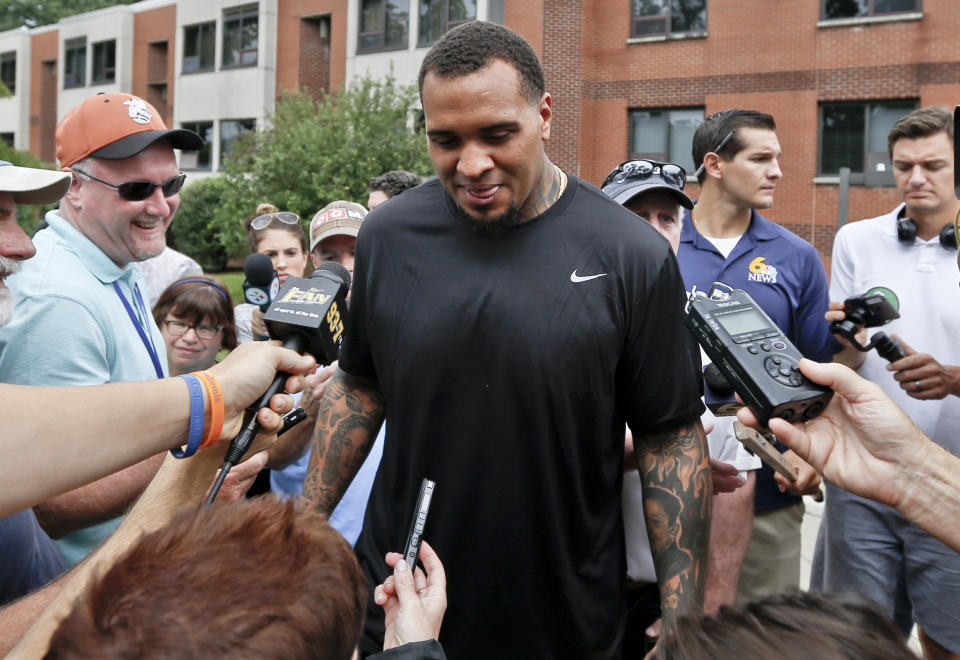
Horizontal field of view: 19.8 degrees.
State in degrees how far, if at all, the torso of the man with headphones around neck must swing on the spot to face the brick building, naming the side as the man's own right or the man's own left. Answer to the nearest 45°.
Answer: approximately 180°

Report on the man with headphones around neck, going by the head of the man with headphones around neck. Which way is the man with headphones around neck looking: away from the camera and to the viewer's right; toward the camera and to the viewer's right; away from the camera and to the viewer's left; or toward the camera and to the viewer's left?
toward the camera and to the viewer's left

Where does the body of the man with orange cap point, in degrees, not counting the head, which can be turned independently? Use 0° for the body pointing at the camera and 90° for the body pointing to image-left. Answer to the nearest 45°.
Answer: approximately 315°

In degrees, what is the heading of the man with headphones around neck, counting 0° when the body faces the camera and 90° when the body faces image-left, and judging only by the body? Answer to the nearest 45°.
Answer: approximately 0°

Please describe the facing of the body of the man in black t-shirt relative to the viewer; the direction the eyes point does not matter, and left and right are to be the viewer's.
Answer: facing the viewer

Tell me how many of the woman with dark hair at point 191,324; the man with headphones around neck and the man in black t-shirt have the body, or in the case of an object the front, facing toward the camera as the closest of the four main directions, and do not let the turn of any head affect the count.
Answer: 3

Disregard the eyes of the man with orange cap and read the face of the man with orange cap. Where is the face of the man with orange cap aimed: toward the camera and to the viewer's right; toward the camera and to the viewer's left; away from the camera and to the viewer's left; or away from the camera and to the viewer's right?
toward the camera and to the viewer's right

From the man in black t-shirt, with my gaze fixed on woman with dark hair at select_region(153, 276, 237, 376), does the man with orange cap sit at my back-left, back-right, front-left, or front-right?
front-left

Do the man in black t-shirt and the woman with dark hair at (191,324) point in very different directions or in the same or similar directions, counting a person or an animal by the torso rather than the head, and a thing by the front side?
same or similar directions

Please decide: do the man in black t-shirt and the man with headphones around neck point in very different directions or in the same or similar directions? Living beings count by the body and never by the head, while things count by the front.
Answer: same or similar directions

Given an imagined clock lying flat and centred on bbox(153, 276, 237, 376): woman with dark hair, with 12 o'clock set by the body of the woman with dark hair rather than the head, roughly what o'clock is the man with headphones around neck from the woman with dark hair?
The man with headphones around neck is roughly at 10 o'clock from the woman with dark hair.

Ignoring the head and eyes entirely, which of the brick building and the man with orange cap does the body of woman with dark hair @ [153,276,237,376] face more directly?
the man with orange cap
